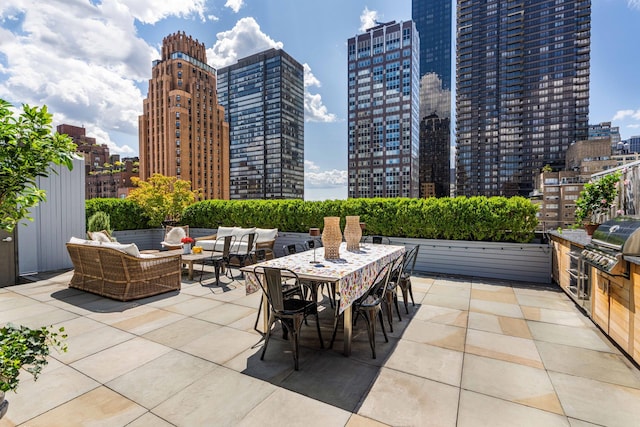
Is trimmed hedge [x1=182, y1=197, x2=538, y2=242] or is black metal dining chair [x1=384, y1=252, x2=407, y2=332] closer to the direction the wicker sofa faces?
the trimmed hedge

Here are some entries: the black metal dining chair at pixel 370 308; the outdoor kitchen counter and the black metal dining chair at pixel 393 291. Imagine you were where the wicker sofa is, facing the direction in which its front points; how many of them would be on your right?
3

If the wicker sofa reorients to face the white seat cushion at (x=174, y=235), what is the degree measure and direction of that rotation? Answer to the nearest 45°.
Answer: approximately 45° to its left

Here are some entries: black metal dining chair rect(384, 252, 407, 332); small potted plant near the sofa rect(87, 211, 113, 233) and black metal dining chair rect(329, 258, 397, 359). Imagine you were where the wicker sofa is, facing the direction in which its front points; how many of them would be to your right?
2

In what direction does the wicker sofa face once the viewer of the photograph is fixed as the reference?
facing away from the viewer and to the right of the viewer

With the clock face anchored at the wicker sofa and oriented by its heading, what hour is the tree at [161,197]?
The tree is roughly at 11 o'clock from the wicker sofa.

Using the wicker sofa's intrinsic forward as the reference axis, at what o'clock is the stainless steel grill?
The stainless steel grill is roughly at 3 o'clock from the wicker sofa.

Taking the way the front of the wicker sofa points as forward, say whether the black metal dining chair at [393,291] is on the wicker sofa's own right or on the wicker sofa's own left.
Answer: on the wicker sofa's own right

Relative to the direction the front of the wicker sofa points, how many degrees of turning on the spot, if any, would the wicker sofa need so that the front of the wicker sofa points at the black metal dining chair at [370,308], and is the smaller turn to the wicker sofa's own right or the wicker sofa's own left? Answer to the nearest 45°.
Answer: approximately 90° to the wicker sofa's own right

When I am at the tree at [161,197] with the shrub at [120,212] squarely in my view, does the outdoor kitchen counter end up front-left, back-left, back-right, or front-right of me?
back-left

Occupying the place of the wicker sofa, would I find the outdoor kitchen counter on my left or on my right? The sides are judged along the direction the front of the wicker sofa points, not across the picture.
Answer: on my right
